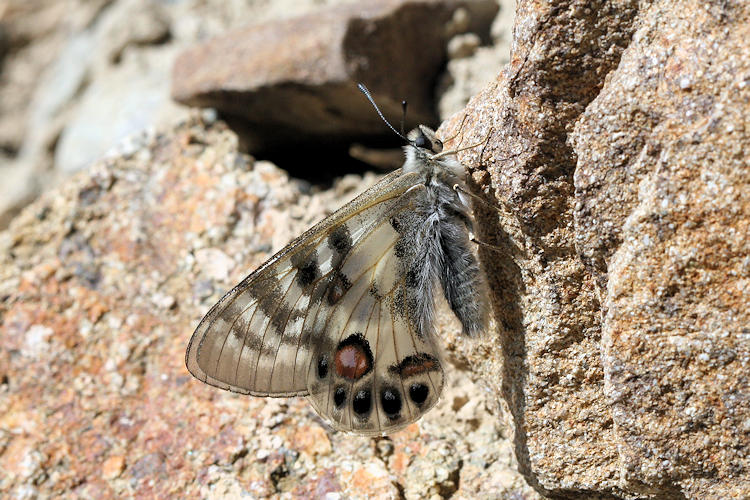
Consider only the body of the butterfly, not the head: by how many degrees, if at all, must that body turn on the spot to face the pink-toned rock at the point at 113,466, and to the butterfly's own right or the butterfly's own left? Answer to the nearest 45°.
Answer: approximately 180°

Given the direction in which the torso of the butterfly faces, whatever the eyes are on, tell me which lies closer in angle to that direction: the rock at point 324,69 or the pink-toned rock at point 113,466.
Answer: the rock

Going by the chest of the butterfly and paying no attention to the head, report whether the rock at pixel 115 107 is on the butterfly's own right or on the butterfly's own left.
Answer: on the butterfly's own left

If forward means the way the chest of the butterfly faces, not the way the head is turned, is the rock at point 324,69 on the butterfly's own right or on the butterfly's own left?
on the butterfly's own left
